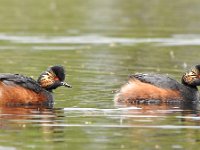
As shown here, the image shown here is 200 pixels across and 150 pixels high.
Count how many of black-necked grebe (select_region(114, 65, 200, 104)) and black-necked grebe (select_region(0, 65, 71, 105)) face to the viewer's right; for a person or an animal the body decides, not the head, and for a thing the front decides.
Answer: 2

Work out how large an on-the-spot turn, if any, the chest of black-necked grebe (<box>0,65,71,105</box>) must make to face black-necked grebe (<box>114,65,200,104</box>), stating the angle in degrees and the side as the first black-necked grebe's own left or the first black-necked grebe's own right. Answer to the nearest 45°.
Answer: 0° — it already faces it

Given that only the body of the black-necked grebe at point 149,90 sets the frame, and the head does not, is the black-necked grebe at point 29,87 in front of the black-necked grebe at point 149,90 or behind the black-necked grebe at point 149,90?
behind

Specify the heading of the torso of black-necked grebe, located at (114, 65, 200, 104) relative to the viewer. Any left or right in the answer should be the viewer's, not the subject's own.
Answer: facing to the right of the viewer

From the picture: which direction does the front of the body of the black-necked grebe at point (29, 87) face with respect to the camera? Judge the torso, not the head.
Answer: to the viewer's right
